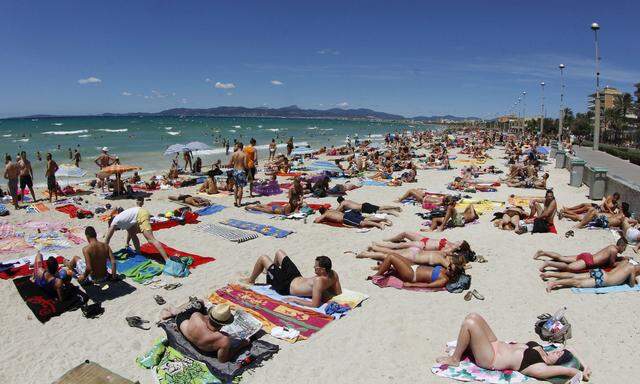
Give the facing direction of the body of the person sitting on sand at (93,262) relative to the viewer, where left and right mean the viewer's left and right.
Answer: facing away from the viewer and to the left of the viewer
